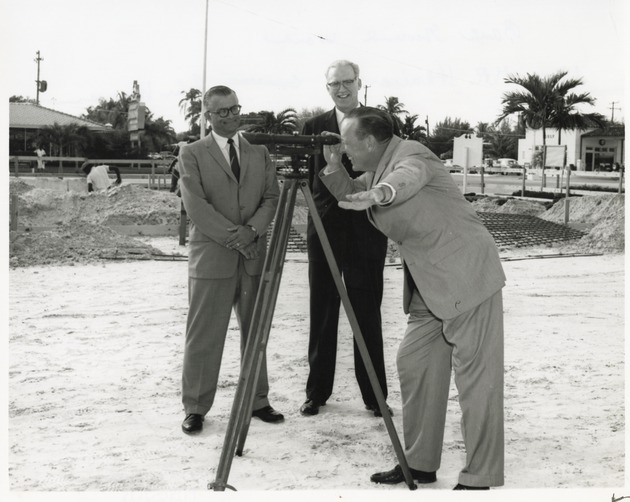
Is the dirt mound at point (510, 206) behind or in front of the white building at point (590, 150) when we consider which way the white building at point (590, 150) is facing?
in front

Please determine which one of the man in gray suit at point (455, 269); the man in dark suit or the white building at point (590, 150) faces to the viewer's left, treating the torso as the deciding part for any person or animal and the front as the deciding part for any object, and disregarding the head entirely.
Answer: the man in gray suit

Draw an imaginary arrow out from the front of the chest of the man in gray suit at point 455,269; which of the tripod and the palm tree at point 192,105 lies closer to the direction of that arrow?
the tripod

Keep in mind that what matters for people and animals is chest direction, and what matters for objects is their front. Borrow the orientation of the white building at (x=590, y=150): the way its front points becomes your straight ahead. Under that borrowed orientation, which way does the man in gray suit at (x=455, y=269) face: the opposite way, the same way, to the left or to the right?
to the right

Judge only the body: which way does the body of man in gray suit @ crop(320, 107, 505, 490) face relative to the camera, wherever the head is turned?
to the viewer's left

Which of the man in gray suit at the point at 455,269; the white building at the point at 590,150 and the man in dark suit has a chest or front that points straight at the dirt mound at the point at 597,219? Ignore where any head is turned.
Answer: the white building

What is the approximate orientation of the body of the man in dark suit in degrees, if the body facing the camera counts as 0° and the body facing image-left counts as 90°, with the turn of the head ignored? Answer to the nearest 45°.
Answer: approximately 0°

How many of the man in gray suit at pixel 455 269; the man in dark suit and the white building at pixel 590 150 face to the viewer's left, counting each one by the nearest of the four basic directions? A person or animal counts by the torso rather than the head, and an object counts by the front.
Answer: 1
